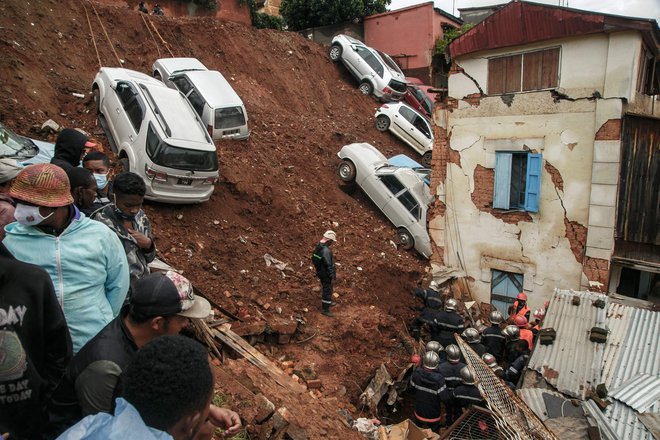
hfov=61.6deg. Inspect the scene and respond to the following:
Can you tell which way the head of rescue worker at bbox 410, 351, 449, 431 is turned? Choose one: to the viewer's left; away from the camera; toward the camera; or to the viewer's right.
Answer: away from the camera

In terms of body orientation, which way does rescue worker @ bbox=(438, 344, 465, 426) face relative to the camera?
away from the camera

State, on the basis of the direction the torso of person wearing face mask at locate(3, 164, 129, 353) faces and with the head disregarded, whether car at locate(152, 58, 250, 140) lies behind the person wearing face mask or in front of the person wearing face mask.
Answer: behind

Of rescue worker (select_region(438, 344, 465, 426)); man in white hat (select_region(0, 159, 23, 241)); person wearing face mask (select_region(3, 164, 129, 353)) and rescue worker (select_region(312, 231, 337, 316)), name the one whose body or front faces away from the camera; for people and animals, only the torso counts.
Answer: rescue worker (select_region(438, 344, 465, 426))

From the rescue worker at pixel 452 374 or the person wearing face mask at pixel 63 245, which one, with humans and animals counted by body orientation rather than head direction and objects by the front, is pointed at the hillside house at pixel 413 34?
the rescue worker

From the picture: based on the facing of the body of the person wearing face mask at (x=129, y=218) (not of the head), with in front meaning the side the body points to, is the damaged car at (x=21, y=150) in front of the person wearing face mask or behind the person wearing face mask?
behind

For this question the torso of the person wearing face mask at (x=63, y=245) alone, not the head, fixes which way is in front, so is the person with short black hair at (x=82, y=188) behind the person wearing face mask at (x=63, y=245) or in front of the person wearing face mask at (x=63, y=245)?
behind

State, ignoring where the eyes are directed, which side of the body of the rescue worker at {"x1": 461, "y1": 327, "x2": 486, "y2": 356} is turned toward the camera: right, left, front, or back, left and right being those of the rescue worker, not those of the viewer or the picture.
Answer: back

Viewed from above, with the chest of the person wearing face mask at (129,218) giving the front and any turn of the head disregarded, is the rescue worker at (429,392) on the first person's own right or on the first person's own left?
on the first person's own left

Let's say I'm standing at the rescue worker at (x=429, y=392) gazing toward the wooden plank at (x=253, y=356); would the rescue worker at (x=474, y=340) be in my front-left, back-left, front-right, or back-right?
back-right

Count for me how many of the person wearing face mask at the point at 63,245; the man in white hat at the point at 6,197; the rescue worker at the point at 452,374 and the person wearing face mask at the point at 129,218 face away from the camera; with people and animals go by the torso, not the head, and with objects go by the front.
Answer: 1

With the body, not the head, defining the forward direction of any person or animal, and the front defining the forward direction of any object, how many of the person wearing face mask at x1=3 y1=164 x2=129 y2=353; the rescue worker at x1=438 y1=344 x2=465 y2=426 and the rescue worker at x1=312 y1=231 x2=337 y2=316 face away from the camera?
1

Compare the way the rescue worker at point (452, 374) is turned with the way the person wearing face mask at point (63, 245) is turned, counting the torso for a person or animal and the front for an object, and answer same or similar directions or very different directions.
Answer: very different directions
